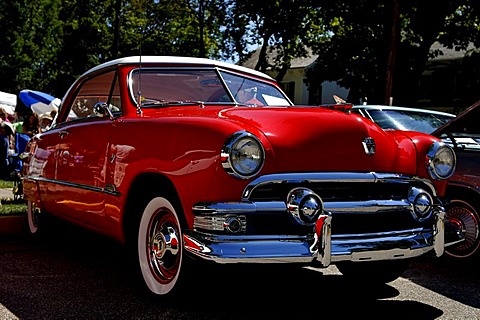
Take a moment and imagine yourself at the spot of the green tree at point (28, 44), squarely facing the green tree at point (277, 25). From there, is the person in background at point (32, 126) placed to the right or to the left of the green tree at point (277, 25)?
right

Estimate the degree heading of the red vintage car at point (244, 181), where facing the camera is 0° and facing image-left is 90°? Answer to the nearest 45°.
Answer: approximately 315°

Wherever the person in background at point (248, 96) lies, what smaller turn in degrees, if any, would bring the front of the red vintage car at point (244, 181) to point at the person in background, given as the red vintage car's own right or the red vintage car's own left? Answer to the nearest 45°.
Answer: approximately 135° to the red vintage car's own left

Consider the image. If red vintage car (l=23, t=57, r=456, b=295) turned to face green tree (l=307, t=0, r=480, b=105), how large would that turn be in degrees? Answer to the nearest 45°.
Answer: approximately 135° to its left

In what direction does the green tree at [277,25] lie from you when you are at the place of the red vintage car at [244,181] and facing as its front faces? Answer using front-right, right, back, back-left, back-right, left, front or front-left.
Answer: back-left
